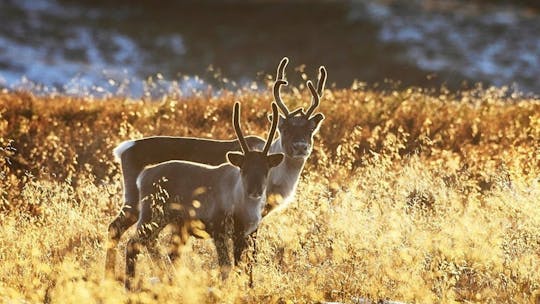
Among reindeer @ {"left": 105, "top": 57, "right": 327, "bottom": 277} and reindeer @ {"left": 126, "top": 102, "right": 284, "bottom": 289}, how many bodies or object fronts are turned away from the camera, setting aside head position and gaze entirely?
0

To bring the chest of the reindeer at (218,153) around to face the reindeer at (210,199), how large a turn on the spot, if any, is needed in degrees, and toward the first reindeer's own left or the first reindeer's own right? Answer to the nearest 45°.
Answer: approximately 90° to the first reindeer's own right

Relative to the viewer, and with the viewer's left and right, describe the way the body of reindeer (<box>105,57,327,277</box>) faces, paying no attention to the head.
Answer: facing to the right of the viewer

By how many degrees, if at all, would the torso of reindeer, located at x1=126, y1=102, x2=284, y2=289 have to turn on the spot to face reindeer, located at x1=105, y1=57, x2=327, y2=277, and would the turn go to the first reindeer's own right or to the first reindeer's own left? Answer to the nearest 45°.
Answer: approximately 135° to the first reindeer's own left
